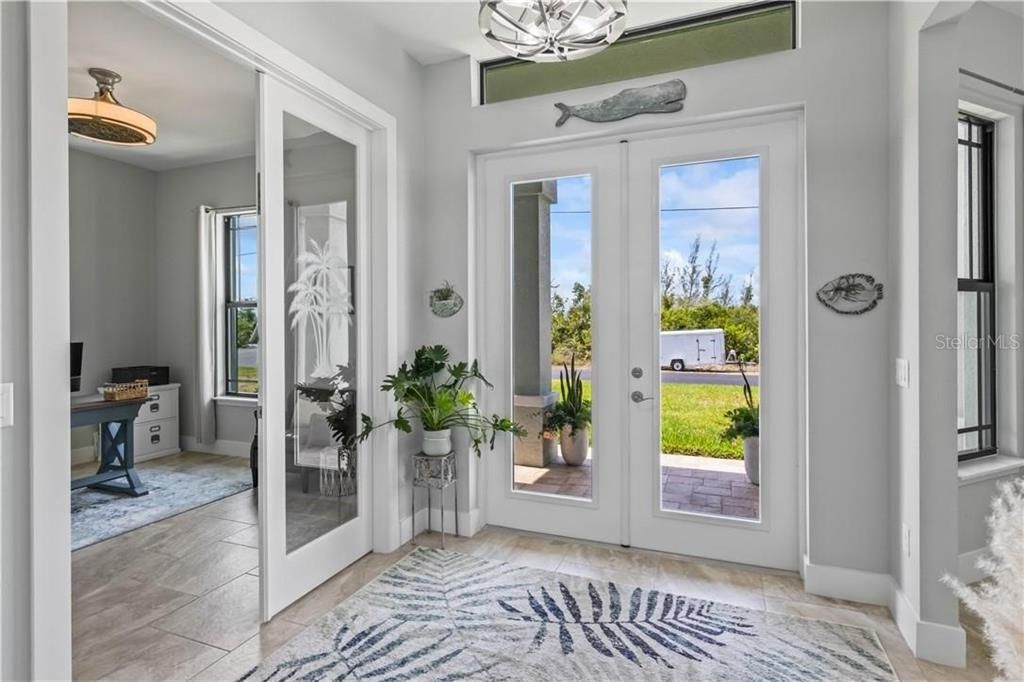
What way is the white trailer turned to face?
to the viewer's right

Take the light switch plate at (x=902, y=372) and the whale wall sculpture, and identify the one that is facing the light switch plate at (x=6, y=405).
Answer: the light switch plate at (x=902, y=372)

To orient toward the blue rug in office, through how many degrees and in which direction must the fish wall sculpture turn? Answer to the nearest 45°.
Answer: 0° — it already faces it

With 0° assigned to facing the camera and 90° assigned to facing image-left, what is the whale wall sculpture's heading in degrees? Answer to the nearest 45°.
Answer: approximately 270°

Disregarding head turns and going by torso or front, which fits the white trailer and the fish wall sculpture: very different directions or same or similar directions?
very different directions

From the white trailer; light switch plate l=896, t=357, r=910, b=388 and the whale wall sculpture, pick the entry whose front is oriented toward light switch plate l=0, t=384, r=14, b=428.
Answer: light switch plate l=896, t=357, r=910, b=388

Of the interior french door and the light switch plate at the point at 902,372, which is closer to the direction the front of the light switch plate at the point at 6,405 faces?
the light switch plate

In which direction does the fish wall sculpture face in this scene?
to the viewer's left

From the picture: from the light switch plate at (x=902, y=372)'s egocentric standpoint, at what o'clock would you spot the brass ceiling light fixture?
The brass ceiling light fixture is roughly at 1 o'clock from the light switch plate.
